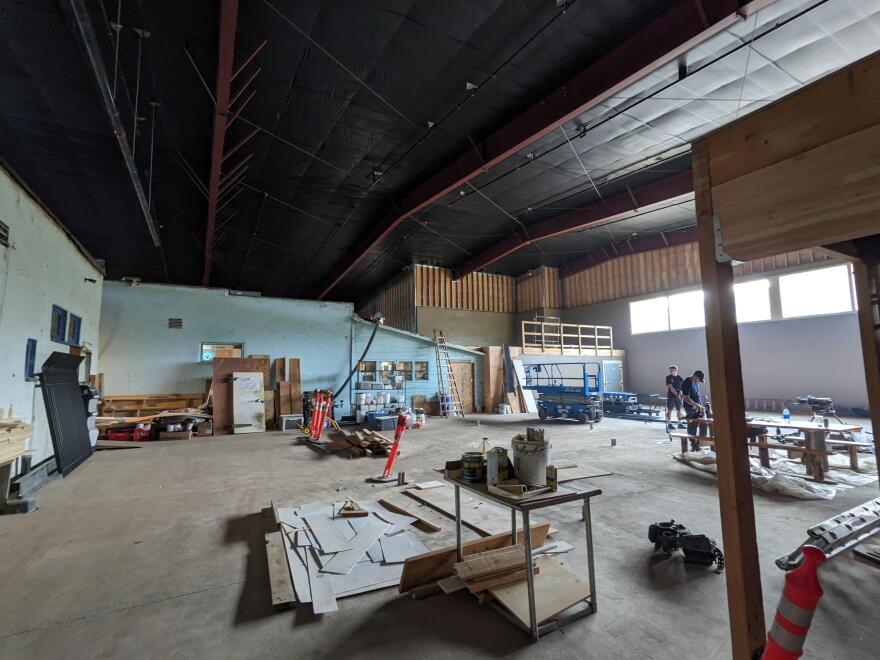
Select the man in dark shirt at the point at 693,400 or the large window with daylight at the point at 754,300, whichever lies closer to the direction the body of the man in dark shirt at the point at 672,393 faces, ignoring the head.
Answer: the man in dark shirt

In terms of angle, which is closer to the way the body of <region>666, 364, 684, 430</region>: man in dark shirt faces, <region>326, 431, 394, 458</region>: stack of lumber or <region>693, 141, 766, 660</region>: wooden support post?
the wooden support post

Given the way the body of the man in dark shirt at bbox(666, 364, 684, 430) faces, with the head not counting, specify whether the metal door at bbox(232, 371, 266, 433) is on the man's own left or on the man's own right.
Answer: on the man's own right

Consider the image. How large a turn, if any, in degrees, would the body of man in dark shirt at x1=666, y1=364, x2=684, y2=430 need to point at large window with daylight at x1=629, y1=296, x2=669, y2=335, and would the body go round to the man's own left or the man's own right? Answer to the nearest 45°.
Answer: approximately 135° to the man's own left

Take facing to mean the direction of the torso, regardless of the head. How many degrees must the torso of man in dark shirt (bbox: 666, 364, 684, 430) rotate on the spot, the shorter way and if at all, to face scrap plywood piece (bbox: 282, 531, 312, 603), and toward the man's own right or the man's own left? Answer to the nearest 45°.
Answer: approximately 45° to the man's own right

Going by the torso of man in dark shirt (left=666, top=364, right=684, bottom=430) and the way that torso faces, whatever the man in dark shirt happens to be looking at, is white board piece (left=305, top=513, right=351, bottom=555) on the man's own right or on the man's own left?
on the man's own right

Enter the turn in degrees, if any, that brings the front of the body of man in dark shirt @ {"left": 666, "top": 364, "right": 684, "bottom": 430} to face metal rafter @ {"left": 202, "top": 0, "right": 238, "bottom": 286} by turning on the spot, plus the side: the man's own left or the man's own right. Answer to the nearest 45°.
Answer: approximately 90° to the man's own right

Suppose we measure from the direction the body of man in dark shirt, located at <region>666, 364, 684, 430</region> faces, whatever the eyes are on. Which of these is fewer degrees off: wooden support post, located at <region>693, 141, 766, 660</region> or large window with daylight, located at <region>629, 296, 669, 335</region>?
the wooden support post

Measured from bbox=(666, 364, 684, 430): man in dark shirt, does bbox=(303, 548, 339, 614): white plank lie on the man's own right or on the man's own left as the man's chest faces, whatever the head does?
on the man's own right

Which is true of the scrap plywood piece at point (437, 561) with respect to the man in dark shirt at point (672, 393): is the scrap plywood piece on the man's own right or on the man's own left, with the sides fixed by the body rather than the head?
on the man's own right

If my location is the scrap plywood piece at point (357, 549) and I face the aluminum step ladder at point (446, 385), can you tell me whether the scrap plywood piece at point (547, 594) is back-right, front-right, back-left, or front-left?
back-right

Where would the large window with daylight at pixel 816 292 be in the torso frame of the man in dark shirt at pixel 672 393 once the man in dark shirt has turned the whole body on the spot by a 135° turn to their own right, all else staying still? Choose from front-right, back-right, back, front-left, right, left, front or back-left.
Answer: back-right

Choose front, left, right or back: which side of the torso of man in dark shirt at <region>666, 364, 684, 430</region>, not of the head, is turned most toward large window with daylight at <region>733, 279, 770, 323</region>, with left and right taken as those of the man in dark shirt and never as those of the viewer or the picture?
left

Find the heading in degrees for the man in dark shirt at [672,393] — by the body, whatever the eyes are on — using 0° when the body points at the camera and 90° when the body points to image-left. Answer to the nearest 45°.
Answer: approximately 315°

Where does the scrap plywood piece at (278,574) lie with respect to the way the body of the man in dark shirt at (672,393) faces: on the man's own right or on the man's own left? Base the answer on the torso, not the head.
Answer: on the man's own right
